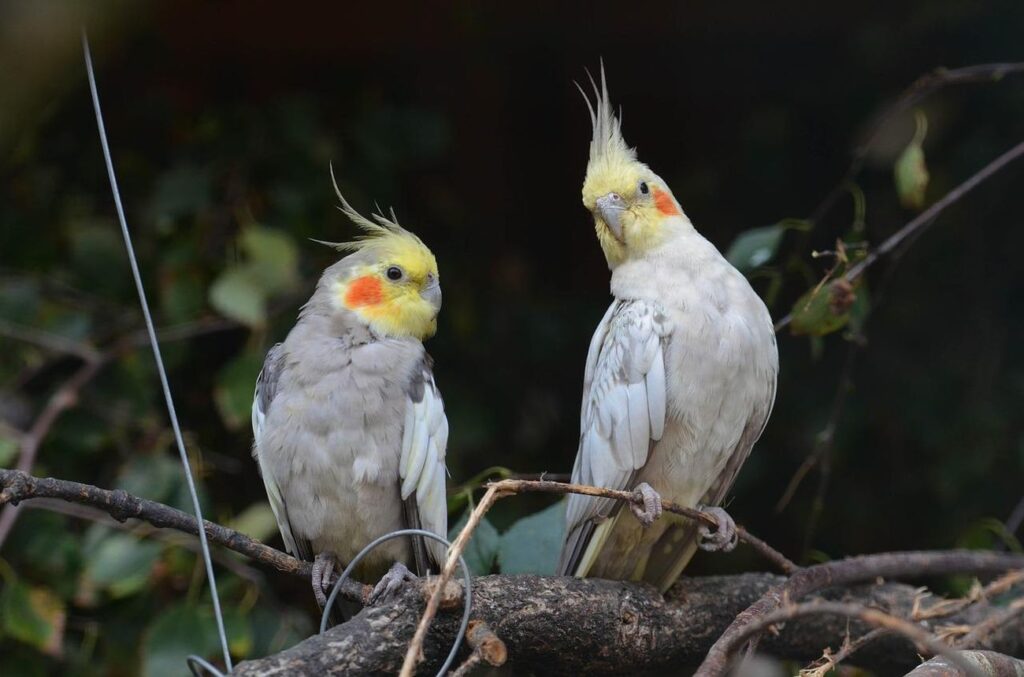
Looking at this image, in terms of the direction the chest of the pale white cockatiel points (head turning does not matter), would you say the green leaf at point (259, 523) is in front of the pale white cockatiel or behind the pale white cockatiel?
behind

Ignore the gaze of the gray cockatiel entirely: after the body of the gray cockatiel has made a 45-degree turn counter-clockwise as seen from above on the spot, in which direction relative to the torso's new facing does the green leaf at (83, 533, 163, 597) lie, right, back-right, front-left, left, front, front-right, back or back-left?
back

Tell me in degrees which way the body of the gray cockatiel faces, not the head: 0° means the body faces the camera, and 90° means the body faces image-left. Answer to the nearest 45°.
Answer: approximately 0°

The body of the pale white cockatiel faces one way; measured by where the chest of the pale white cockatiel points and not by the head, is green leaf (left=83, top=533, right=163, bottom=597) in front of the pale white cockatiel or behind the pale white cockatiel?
behind
